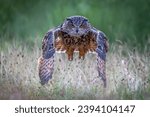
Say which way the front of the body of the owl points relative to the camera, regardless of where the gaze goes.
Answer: toward the camera
